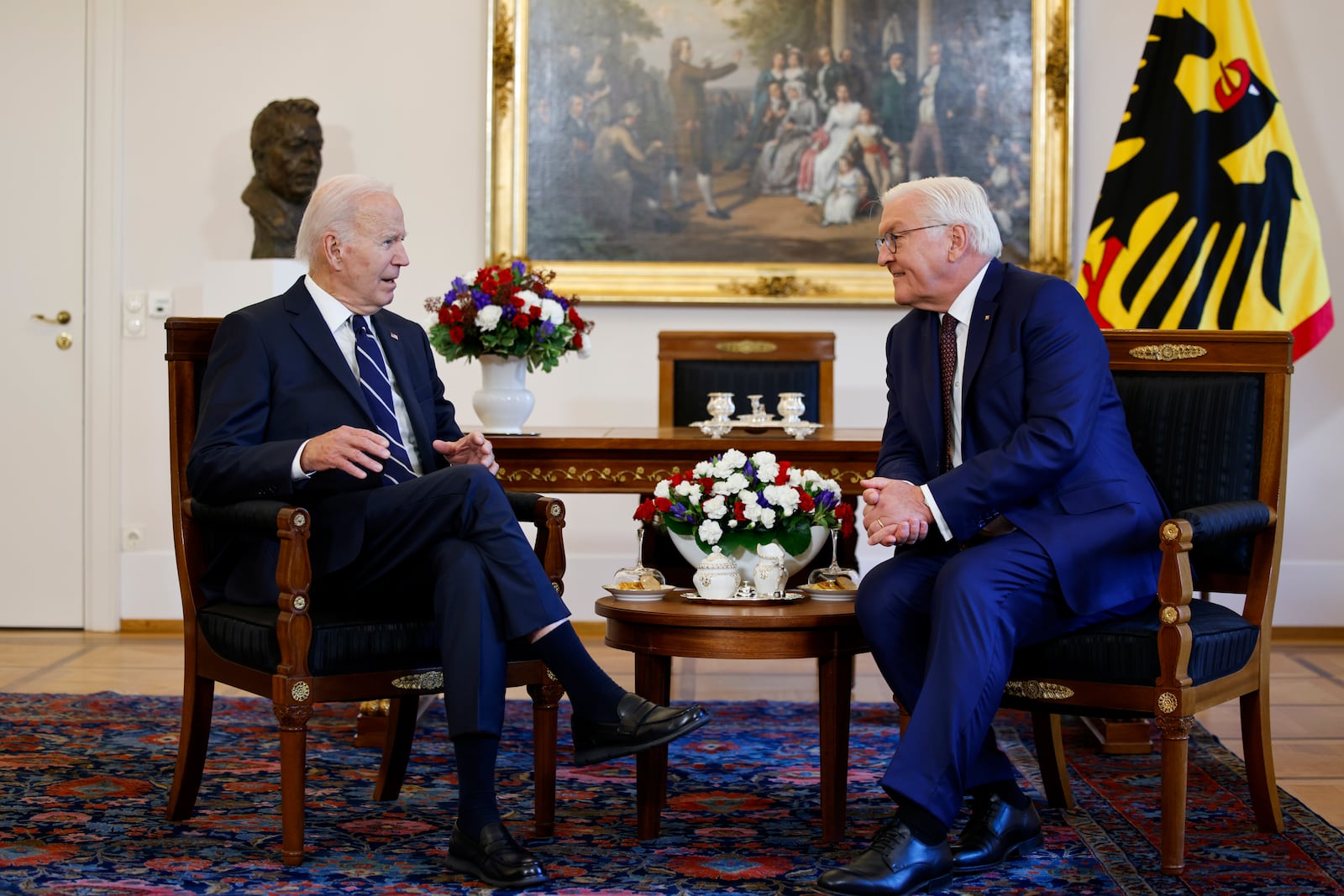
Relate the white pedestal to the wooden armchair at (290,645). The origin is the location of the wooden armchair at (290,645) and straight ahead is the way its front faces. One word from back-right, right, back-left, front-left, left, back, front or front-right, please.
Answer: back-left

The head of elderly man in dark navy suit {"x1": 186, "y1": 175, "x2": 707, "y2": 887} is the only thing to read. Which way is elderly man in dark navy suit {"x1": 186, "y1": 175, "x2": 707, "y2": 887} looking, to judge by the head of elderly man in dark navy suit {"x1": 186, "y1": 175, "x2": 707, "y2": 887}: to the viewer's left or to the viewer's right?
to the viewer's right

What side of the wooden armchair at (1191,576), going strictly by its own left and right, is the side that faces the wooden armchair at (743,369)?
right

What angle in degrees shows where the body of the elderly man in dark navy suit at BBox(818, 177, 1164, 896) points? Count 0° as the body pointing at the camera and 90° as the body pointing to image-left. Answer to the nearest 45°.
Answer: approximately 45°

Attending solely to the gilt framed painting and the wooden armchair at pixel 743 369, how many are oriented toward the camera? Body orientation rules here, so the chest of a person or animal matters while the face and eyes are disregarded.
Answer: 2

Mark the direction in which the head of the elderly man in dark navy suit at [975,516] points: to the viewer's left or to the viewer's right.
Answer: to the viewer's left

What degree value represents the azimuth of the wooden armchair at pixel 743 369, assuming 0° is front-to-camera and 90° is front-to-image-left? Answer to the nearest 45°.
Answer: approximately 0°

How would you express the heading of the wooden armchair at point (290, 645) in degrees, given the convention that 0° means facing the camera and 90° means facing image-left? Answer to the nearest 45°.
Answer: approximately 315°
